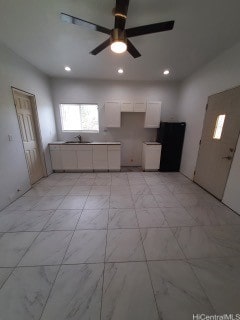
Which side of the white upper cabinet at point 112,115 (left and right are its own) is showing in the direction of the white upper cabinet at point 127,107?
left

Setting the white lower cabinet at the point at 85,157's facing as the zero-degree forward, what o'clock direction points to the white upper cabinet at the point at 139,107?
The white upper cabinet is roughly at 9 o'clock from the white lower cabinet.

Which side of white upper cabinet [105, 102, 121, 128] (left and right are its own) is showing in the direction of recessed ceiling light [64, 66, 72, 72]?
right

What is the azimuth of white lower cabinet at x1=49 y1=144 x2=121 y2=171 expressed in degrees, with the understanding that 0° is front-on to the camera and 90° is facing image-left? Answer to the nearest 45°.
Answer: approximately 0°
